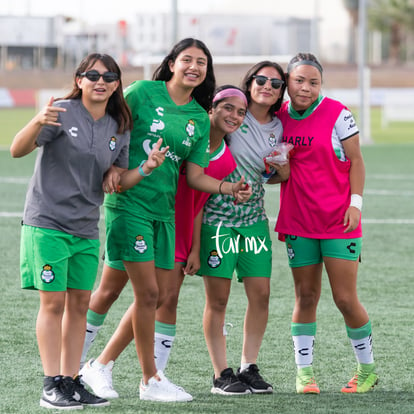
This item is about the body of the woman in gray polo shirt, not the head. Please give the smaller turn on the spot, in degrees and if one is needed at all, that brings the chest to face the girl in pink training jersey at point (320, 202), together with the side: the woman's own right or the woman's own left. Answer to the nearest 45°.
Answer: approximately 45° to the woman's own left

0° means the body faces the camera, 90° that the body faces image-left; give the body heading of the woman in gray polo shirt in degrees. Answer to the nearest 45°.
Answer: approximately 315°

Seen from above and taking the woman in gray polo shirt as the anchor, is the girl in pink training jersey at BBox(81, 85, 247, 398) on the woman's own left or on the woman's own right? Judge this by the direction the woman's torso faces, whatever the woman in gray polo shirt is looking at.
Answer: on the woman's own left

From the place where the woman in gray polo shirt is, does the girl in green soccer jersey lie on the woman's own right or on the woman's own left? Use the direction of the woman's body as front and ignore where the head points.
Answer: on the woman's own left

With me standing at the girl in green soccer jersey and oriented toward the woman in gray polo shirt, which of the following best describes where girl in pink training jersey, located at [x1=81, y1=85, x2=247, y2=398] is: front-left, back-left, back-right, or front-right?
back-right

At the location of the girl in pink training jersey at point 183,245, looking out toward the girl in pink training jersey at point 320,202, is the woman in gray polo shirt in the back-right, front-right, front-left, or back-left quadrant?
back-right
